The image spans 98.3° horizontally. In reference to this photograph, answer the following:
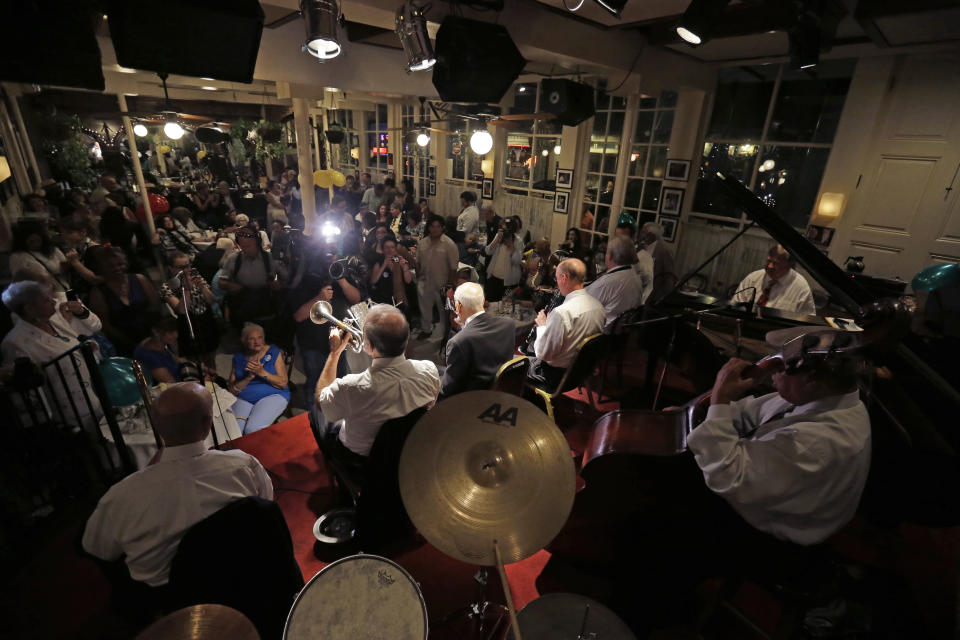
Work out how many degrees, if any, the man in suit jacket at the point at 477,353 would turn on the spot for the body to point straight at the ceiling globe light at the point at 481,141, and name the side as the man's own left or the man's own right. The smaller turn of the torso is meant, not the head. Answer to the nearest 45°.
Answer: approximately 45° to the man's own right

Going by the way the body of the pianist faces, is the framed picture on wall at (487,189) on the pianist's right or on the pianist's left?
on the pianist's right

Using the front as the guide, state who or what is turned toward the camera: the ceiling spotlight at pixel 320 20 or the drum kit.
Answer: the ceiling spotlight

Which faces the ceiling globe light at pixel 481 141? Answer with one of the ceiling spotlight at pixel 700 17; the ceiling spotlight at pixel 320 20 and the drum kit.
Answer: the drum kit

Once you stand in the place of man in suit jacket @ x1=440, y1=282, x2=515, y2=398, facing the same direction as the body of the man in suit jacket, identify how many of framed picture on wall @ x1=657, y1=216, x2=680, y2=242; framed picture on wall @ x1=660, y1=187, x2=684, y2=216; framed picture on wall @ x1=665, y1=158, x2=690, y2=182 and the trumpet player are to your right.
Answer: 3

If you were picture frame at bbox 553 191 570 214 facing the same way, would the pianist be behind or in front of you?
in front

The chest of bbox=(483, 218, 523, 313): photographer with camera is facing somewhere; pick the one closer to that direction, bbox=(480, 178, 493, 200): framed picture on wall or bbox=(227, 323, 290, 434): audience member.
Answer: the audience member

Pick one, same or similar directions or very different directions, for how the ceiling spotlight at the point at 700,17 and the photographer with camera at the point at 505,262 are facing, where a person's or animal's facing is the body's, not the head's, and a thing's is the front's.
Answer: same or similar directions

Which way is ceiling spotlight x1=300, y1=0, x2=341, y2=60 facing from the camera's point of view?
toward the camera

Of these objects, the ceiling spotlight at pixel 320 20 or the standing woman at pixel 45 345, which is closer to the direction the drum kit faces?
the ceiling spotlight

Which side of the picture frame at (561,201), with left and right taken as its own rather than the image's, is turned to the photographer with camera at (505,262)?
front

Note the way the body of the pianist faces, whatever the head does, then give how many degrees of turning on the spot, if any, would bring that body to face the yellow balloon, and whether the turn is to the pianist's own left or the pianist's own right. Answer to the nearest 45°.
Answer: approximately 45° to the pianist's own right

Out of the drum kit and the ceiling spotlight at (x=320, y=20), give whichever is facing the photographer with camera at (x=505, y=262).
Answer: the drum kit

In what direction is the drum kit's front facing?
away from the camera

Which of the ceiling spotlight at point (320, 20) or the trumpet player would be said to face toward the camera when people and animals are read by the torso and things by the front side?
the ceiling spotlight

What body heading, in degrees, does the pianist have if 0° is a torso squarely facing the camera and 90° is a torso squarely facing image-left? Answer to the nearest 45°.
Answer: approximately 45°

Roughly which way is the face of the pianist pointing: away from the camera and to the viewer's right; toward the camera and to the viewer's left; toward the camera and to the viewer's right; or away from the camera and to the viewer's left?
toward the camera and to the viewer's left
